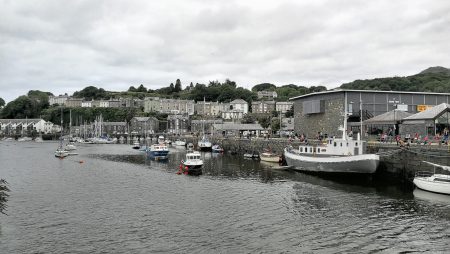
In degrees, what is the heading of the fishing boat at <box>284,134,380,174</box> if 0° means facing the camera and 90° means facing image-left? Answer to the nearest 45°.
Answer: approximately 90°

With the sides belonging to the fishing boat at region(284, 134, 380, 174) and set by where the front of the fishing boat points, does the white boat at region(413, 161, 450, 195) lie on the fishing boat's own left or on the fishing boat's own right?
on the fishing boat's own left
